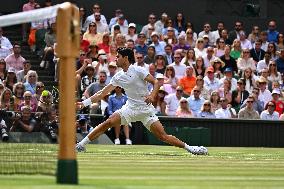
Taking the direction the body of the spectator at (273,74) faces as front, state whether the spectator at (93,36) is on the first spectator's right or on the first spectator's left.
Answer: on the first spectator's right

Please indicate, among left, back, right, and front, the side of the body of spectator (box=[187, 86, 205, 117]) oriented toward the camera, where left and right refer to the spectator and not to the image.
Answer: front

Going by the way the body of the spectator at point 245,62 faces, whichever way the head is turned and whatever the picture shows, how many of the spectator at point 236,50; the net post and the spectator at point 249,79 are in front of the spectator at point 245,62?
2

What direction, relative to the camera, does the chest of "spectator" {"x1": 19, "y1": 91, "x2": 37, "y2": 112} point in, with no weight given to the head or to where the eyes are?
toward the camera

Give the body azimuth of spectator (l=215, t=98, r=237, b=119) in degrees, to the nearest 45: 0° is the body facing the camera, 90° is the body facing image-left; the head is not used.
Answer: approximately 0°

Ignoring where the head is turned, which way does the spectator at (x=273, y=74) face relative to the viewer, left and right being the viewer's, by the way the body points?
facing the viewer

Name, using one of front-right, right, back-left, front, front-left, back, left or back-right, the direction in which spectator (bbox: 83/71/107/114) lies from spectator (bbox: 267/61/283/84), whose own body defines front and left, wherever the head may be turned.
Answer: front-right

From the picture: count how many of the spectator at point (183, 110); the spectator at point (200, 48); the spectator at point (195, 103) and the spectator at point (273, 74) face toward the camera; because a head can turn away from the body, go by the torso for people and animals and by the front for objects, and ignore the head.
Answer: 4

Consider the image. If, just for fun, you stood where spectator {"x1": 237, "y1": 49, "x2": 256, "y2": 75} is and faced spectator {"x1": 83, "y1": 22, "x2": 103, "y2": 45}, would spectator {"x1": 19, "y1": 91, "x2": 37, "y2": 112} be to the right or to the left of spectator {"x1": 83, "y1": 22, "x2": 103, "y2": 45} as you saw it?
left

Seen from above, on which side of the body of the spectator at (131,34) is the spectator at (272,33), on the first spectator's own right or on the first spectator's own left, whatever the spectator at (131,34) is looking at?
on the first spectator's own left

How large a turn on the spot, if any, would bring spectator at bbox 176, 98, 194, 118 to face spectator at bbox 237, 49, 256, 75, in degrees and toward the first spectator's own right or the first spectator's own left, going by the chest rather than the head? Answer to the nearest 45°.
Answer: approximately 135° to the first spectator's own left

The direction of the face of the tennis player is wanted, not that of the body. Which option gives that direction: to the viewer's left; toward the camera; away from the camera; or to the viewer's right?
to the viewer's left
